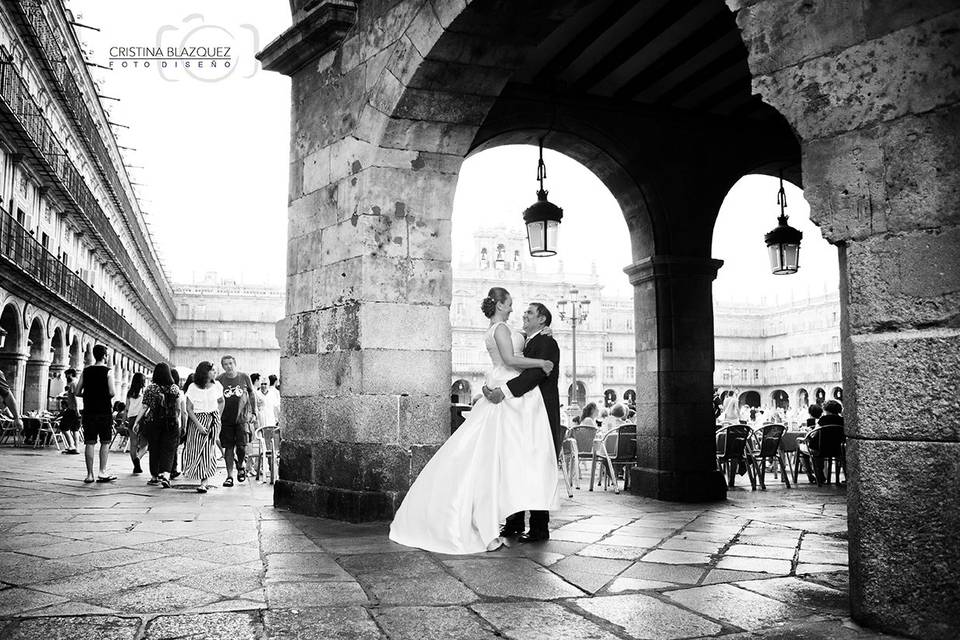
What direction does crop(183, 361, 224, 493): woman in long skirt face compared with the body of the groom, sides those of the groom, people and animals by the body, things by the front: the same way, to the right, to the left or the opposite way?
to the left

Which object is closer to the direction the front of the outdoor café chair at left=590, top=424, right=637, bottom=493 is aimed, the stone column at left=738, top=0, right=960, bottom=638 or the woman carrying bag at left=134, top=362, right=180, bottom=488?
the woman carrying bag

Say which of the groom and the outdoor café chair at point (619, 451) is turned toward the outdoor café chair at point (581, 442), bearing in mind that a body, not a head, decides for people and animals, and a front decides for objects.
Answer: the outdoor café chair at point (619, 451)

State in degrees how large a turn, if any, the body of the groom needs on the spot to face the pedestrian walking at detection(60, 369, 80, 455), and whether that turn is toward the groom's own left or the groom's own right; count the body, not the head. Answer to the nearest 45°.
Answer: approximately 45° to the groom's own right

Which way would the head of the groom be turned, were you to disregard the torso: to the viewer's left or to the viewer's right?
to the viewer's left

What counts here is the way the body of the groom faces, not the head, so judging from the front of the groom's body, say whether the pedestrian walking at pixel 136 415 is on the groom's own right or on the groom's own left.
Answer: on the groom's own right

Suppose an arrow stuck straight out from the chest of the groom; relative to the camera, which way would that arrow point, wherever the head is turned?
to the viewer's left

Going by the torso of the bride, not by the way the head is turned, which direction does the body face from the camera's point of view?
to the viewer's right

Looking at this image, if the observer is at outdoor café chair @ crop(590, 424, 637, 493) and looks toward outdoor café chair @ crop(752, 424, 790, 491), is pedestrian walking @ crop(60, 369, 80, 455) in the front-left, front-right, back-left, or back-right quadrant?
back-left

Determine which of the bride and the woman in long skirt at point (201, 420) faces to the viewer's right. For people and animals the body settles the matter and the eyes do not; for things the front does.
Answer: the bride

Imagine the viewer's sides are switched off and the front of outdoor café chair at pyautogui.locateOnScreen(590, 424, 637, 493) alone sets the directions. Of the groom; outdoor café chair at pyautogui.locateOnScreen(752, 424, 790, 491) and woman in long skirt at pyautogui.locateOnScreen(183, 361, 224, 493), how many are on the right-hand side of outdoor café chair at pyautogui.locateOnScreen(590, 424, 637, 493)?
1

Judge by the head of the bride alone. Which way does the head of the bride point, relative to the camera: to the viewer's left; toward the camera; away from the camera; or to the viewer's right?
to the viewer's right
